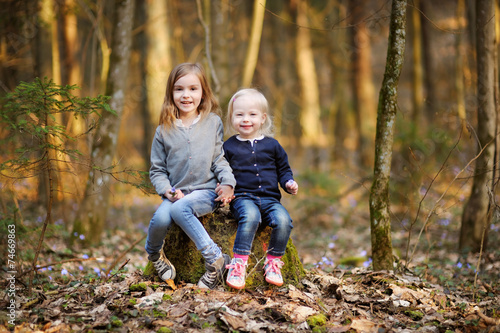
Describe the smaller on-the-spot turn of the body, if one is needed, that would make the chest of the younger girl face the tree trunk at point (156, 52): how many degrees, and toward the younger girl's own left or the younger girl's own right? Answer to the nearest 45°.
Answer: approximately 180°

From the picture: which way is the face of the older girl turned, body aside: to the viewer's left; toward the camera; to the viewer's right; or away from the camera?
toward the camera

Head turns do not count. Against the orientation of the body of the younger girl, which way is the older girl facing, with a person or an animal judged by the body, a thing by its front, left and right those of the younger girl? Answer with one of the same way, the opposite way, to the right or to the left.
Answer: the same way

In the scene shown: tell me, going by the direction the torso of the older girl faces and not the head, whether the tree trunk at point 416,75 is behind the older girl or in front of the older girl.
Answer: behind

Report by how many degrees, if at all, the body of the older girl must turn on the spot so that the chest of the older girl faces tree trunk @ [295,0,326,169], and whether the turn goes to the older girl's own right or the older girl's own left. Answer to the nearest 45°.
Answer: approximately 180°

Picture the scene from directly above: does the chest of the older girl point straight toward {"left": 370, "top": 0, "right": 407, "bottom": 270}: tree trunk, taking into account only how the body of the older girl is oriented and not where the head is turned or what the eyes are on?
no

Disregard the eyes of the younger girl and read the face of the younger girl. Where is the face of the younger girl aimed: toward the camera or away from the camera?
toward the camera

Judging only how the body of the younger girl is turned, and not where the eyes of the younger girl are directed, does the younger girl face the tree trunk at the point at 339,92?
no

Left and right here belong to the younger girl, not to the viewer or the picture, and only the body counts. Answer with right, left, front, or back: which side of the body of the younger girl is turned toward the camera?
front

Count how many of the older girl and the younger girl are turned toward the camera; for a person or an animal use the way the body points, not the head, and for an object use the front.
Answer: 2

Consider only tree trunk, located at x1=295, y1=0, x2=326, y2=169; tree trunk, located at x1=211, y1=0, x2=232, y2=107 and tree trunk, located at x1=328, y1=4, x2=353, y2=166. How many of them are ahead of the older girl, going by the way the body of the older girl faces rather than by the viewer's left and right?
0

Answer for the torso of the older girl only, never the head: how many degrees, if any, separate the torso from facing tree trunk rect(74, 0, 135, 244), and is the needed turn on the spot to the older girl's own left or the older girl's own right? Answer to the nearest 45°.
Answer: approximately 180°

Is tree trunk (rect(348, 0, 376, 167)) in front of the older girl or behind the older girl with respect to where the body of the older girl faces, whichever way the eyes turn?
behind
